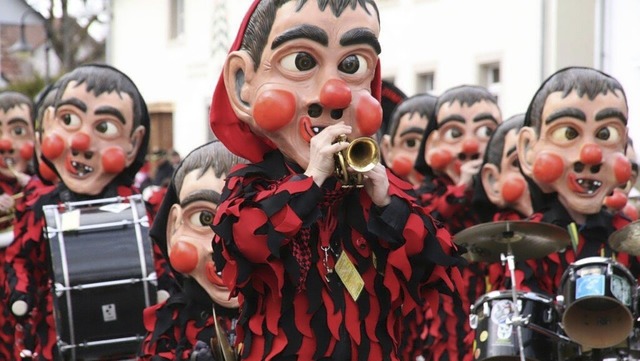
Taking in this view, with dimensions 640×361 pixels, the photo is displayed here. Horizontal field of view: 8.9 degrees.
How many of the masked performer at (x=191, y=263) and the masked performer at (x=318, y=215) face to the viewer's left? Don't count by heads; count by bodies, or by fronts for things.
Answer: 0

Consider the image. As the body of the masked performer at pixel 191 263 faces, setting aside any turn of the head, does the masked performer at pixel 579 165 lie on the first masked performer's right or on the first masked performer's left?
on the first masked performer's left

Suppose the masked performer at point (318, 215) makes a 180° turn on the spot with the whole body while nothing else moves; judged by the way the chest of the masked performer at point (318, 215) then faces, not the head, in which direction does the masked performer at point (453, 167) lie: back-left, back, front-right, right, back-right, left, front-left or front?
front-right

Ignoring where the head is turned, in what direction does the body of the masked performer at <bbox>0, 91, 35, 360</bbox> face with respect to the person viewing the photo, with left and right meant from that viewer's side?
facing the viewer

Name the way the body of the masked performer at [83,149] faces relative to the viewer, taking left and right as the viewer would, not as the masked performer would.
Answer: facing the viewer and to the left of the viewer

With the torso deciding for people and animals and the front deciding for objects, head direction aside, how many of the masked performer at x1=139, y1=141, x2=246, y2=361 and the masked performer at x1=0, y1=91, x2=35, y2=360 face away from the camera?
0
